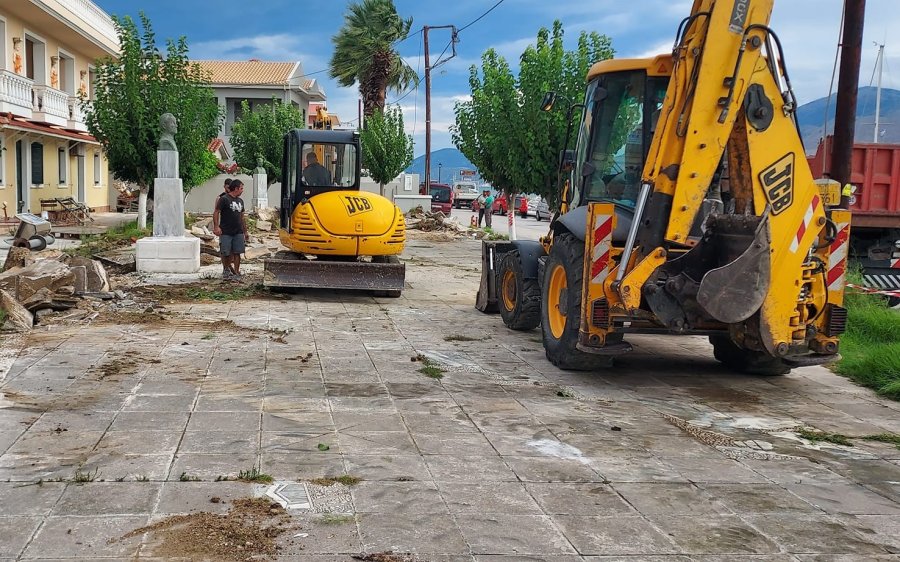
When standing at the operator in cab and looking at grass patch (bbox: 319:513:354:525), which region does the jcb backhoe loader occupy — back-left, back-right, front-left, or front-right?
front-left

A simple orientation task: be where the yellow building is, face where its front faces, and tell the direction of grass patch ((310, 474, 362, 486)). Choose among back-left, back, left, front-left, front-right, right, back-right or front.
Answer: front-right

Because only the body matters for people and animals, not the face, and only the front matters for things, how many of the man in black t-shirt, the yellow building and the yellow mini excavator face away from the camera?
1

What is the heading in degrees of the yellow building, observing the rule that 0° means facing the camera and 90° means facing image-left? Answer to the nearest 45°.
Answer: approximately 315°

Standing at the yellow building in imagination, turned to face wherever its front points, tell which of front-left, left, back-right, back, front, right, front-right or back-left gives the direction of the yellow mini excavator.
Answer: front-right

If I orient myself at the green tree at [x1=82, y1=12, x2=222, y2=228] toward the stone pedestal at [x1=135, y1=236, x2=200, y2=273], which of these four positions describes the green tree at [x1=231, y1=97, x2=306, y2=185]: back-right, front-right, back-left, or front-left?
back-left

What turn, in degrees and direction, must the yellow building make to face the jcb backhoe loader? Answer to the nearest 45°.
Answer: approximately 45° to its right

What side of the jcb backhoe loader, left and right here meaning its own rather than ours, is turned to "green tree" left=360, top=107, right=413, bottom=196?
front

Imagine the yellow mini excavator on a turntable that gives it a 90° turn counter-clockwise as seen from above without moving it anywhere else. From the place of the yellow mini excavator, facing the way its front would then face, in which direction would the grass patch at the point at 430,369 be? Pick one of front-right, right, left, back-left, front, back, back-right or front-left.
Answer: left

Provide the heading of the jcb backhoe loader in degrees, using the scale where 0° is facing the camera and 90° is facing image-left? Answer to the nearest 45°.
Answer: approximately 135°

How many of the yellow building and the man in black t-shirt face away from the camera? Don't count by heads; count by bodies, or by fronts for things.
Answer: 0

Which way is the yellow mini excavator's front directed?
away from the camera

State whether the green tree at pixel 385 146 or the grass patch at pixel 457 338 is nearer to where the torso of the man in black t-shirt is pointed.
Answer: the grass patch

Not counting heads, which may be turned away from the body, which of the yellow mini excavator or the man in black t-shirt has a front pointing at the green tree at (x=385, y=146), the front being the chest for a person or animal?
the yellow mini excavator

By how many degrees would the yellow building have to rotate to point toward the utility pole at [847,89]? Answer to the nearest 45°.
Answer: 0° — it already faces it
